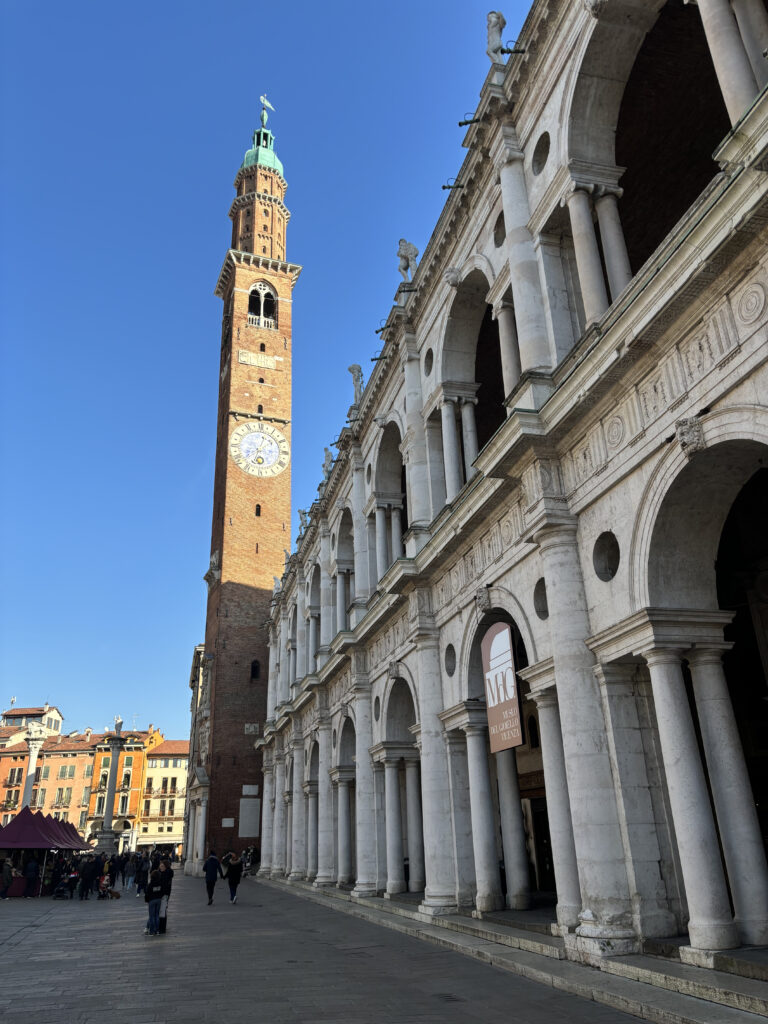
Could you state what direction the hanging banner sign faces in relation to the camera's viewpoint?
facing the viewer and to the left of the viewer

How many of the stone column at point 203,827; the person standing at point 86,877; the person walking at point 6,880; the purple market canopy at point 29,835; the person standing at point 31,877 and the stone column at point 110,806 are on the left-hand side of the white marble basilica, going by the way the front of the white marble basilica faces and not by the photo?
0

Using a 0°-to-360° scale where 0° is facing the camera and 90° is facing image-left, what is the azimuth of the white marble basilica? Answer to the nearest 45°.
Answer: approximately 45°

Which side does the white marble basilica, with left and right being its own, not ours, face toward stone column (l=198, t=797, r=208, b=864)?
right

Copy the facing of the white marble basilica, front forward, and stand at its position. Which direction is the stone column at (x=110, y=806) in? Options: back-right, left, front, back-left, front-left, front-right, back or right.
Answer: right

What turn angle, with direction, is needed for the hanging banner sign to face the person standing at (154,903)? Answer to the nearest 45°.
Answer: approximately 45° to its right

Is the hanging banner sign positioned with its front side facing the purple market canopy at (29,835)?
no

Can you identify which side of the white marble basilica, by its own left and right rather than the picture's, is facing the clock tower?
right
